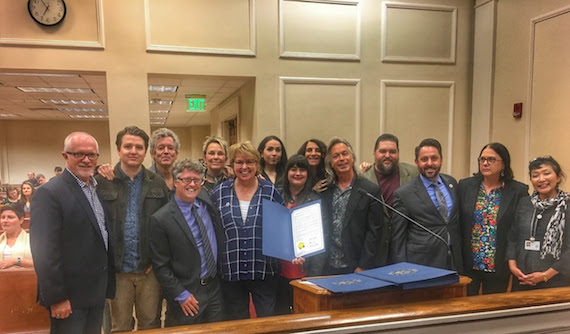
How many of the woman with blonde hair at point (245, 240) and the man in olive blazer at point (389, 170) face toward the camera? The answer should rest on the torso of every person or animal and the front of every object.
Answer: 2

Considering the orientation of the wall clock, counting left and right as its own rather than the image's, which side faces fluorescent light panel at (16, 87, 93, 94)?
back

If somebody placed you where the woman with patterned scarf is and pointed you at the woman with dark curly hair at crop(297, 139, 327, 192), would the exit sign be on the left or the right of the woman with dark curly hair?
right

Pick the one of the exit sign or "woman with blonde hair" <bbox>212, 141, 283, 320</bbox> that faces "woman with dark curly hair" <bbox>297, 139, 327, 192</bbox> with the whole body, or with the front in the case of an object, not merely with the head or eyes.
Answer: the exit sign

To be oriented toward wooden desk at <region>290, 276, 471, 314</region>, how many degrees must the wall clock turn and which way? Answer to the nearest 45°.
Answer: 0° — it already faces it

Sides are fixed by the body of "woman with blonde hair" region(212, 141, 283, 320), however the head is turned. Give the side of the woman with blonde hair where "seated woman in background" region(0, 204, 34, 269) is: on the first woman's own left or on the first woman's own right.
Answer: on the first woman's own right

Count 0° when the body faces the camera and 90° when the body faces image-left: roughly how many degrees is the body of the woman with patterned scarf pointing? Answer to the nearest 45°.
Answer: approximately 45°

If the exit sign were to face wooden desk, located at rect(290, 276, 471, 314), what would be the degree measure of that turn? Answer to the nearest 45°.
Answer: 0° — it already faces it
